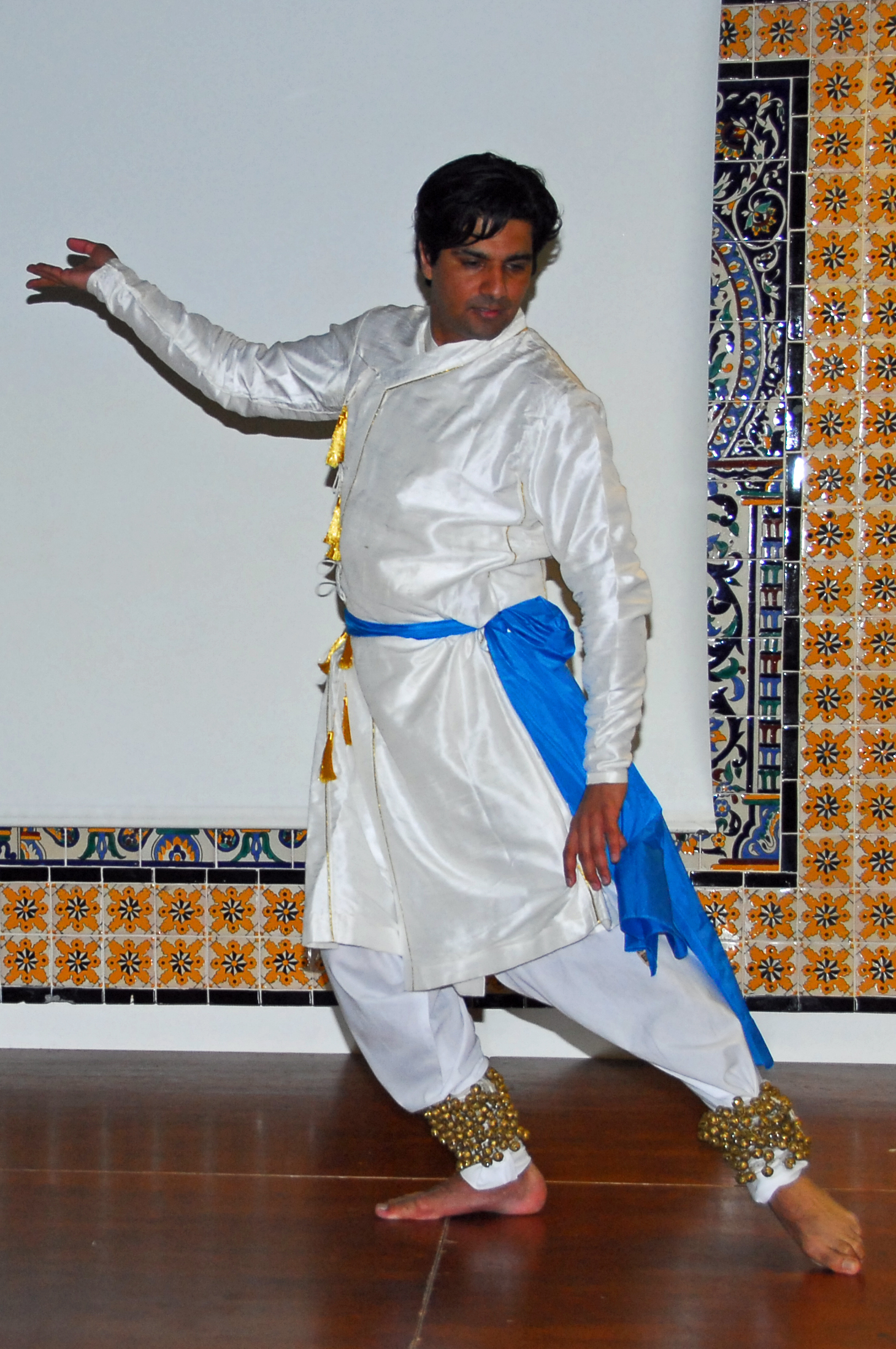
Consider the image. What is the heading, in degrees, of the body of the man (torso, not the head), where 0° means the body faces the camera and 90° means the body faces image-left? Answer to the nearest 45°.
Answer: approximately 45°
